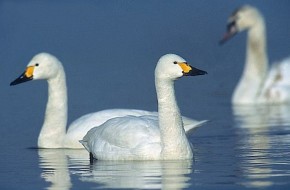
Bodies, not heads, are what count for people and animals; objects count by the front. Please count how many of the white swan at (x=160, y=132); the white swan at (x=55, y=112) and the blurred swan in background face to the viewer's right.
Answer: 1

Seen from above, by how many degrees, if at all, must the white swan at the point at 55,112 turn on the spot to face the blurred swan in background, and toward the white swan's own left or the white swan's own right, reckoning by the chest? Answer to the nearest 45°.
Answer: approximately 135° to the white swan's own right

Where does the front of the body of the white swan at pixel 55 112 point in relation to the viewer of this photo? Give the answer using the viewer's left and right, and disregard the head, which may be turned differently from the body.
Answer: facing to the left of the viewer

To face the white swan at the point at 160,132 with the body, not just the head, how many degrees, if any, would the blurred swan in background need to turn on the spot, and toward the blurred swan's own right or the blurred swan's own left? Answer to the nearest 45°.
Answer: approximately 90° to the blurred swan's own left

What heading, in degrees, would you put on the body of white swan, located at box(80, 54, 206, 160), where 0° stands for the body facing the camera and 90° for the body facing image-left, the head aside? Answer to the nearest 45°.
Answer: approximately 270°

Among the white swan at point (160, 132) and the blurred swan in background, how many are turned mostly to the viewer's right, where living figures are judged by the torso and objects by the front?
1

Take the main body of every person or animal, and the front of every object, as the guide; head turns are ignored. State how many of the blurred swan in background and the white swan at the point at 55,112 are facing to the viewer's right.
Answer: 0

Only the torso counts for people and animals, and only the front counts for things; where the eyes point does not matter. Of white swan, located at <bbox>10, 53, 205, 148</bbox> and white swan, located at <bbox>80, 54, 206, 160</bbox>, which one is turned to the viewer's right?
white swan, located at <bbox>80, 54, 206, 160</bbox>

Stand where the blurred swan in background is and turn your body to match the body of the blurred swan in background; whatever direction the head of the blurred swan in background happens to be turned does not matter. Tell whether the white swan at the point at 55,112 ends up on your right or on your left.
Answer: on your left

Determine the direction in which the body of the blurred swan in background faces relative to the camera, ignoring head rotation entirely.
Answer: to the viewer's left
